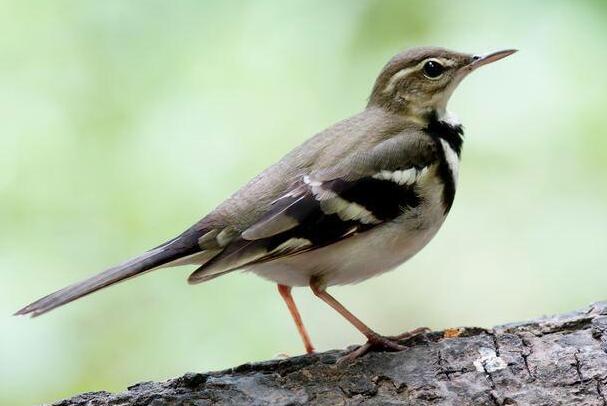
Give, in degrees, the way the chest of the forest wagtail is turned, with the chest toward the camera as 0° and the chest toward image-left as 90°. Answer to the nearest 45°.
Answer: approximately 270°
